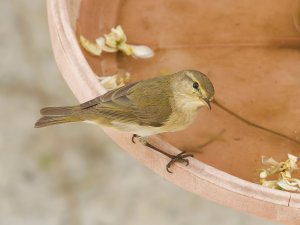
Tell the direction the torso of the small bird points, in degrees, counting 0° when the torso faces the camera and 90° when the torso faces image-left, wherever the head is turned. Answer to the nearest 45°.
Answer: approximately 270°
